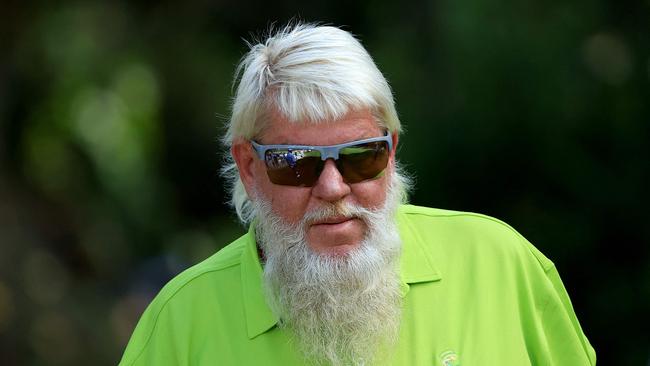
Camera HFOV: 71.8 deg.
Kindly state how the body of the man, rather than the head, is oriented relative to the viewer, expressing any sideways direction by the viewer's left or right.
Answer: facing the viewer
